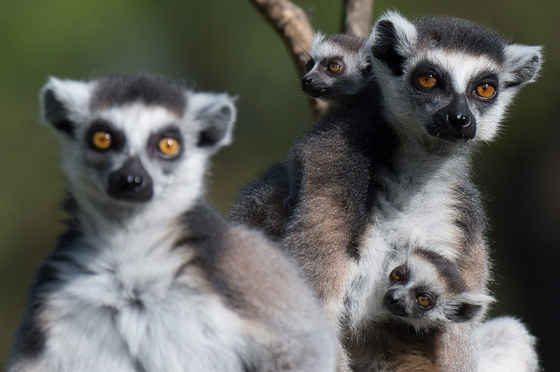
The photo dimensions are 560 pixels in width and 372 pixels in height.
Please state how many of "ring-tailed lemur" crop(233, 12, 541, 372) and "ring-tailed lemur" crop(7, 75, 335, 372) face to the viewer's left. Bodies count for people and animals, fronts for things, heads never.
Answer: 0

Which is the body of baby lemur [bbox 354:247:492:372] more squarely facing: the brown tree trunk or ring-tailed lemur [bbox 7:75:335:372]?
the ring-tailed lemur

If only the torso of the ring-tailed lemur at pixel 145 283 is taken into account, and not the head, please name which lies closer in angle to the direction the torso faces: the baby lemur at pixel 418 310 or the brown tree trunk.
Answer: the baby lemur

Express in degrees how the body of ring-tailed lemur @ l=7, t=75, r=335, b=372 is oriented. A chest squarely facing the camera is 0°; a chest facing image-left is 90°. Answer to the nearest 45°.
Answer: approximately 0°

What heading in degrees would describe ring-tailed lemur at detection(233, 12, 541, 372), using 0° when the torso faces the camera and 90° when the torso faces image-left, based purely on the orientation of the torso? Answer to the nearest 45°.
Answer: approximately 315°

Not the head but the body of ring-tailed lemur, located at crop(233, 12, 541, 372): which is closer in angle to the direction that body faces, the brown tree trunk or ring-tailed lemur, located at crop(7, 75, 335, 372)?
the ring-tailed lemur
